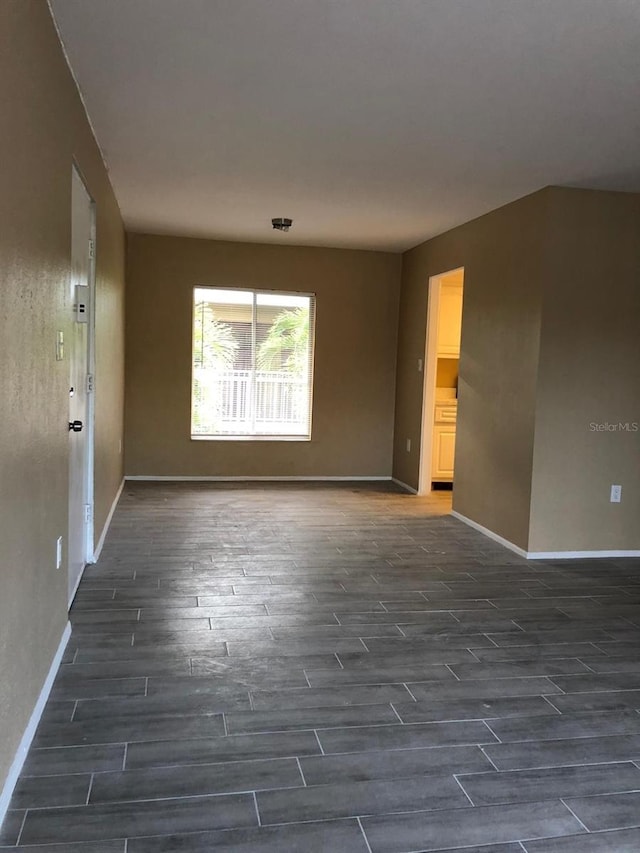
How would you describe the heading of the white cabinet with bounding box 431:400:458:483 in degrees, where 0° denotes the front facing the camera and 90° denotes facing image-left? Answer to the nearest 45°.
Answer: approximately 0°

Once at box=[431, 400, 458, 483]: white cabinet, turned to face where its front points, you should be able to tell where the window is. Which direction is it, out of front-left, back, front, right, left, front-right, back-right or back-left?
right

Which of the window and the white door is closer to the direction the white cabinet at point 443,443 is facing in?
the white door

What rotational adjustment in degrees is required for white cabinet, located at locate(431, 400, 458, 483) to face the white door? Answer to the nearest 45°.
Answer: approximately 45° to its right

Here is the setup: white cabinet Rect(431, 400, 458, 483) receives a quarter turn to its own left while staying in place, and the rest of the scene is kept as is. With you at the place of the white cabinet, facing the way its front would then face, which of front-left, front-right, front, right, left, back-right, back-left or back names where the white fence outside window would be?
back
